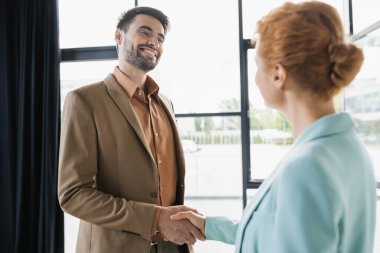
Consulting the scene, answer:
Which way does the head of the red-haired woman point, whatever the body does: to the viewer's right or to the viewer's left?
to the viewer's left

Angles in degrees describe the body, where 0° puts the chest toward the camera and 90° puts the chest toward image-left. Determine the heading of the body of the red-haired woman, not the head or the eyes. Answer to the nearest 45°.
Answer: approximately 135°

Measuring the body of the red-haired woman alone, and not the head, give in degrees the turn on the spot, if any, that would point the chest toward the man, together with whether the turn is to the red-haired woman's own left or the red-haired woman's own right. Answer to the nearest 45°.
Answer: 0° — they already face them

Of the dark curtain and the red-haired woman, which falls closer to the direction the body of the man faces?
the red-haired woman

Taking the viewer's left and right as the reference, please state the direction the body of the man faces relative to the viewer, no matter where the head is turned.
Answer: facing the viewer and to the right of the viewer

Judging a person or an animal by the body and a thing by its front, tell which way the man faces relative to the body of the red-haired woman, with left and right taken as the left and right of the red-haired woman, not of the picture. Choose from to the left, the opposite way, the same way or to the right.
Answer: the opposite way

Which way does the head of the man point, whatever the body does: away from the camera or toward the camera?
toward the camera

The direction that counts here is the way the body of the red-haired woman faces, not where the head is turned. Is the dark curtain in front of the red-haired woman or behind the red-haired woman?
in front

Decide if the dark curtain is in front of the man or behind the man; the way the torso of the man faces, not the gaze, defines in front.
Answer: behind
